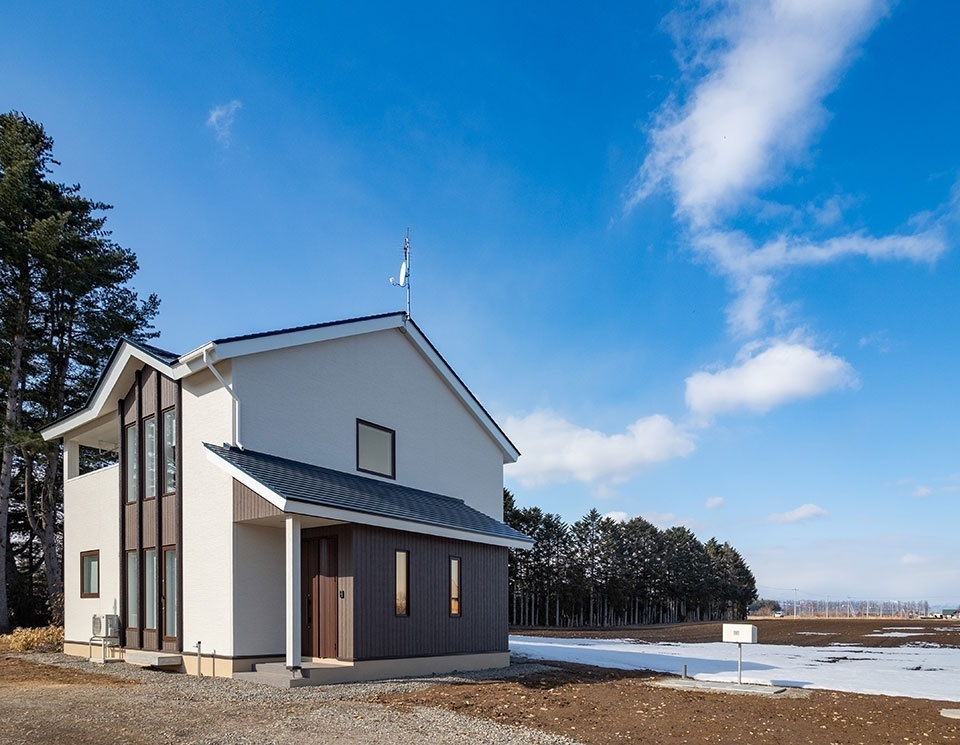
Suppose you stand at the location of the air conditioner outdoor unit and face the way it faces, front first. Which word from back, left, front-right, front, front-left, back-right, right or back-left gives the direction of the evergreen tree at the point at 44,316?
back-right

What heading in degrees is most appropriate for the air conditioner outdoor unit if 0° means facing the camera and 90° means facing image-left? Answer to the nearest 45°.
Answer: approximately 45°

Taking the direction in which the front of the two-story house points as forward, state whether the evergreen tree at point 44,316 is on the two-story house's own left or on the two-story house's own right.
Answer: on the two-story house's own right
